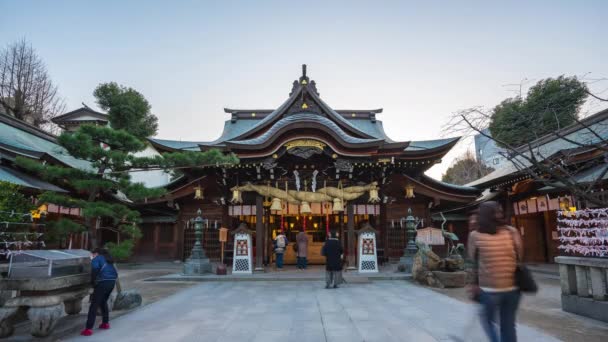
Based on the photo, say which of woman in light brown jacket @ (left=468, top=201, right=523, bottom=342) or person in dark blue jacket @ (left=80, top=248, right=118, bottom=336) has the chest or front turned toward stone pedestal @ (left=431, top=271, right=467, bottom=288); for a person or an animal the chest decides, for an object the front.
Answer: the woman in light brown jacket

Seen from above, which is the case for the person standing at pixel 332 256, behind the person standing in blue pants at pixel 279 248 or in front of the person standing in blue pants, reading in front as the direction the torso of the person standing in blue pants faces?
behind

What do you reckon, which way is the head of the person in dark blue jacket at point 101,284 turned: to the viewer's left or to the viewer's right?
to the viewer's left

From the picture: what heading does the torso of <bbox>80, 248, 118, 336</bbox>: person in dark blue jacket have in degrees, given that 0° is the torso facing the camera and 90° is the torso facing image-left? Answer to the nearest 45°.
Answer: approximately 90°

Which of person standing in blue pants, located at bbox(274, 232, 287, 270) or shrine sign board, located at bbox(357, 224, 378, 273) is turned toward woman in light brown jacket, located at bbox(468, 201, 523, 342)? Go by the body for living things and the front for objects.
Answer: the shrine sign board

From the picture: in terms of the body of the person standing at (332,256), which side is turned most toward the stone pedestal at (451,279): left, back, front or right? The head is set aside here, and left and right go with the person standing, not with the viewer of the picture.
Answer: right

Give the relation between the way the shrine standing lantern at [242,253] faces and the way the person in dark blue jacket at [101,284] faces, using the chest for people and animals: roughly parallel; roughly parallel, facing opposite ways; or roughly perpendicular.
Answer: roughly perpendicular

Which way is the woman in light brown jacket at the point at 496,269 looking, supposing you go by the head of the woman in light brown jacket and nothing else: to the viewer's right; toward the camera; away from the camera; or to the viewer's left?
away from the camera

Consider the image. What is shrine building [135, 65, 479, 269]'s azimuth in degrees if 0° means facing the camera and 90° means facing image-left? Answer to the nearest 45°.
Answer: approximately 0°

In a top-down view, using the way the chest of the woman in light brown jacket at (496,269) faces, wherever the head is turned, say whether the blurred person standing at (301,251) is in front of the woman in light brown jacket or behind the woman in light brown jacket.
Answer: in front

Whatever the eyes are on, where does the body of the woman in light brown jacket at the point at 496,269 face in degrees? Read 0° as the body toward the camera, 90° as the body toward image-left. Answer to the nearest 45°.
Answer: approximately 180°

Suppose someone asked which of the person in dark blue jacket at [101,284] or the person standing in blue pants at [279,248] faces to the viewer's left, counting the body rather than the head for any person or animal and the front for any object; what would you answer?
the person in dark blue jacket

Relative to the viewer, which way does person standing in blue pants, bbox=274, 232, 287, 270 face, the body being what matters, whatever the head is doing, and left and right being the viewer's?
facing away from the viewer
